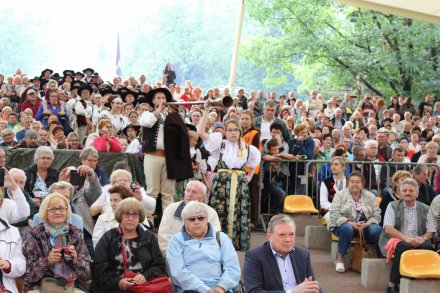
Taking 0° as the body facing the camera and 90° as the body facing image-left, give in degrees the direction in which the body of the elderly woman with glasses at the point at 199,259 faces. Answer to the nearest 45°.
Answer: approximately 0°

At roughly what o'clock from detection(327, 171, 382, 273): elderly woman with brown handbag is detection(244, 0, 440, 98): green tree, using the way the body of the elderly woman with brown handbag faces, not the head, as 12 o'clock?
The green tree is roughly at 6 o'clock from the elderly woman with brown handbag.

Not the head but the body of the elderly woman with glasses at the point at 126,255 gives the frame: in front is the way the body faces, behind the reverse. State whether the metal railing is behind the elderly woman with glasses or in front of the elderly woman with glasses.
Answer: behind

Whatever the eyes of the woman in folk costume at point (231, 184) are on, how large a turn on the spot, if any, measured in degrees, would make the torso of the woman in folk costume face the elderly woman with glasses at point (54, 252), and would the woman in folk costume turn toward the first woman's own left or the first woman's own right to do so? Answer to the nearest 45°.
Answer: approximately 45° to the first woman's own right

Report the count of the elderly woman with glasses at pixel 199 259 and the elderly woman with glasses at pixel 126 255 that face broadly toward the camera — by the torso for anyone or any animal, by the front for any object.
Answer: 2
